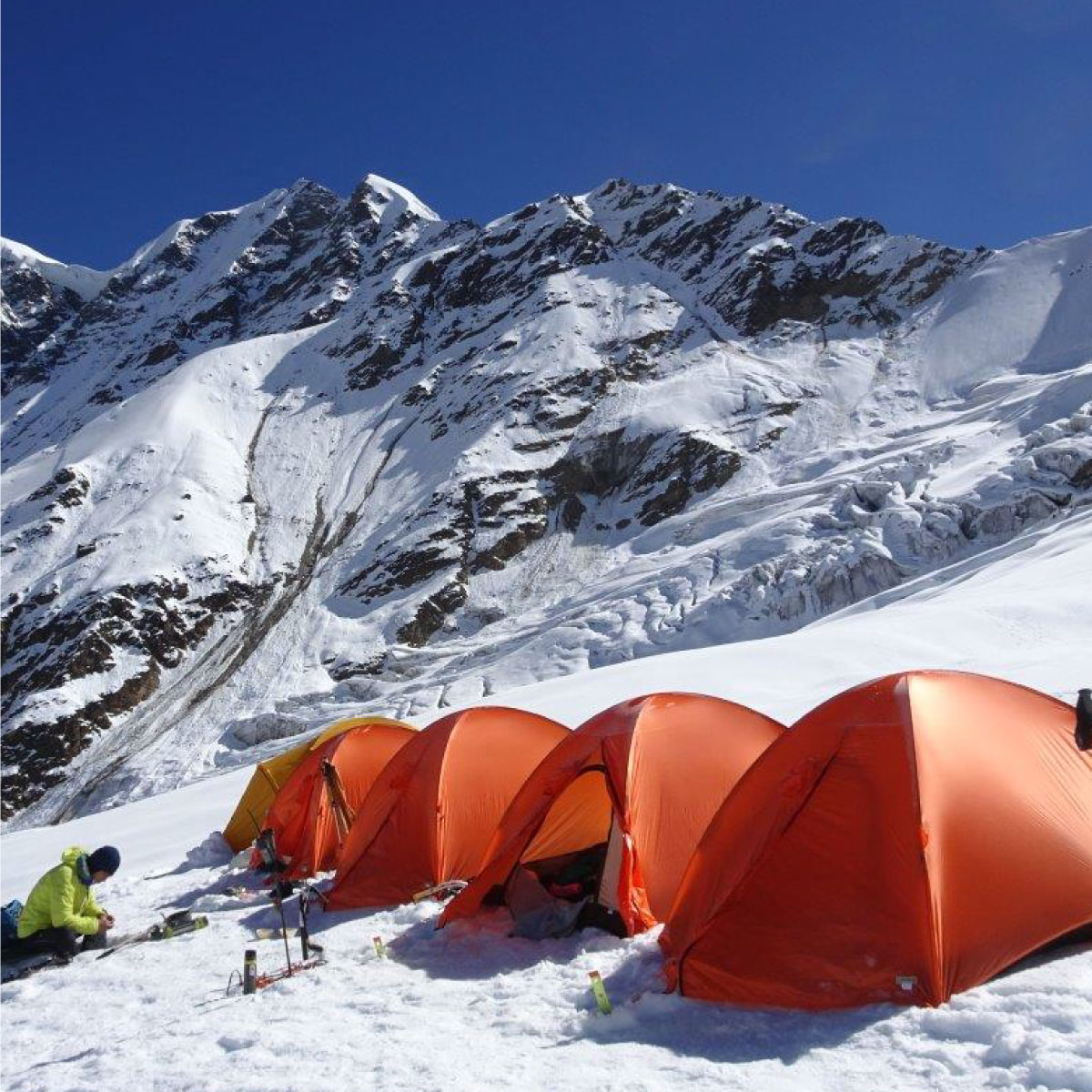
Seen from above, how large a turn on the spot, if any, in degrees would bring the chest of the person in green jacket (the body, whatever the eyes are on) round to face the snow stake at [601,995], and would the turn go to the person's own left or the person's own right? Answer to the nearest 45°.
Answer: approximately 45° to the person's own right

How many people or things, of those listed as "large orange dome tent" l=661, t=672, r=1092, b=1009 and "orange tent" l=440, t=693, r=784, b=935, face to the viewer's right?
0

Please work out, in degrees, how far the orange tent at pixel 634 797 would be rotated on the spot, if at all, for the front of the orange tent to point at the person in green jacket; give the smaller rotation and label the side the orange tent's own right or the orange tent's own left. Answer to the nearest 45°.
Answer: approximately 45° to the orange tent's own right

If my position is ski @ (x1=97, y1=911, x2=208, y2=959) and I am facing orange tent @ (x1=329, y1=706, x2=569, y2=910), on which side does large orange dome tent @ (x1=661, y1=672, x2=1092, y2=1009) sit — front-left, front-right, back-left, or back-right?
front-right

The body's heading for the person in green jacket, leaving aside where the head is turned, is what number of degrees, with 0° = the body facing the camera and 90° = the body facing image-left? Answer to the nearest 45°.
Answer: approximately 270°

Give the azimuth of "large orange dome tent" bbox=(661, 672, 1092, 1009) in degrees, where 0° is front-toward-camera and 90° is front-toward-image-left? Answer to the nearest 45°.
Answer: approximately 45°

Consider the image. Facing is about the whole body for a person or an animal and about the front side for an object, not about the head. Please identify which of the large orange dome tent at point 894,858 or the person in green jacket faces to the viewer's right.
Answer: the person in green jacket

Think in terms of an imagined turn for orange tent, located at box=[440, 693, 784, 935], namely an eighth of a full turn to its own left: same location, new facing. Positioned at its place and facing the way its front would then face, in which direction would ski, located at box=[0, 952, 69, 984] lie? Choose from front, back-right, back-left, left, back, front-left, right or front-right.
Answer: right

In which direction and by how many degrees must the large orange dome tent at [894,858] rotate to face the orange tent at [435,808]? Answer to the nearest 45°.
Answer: approximately 90° to its right

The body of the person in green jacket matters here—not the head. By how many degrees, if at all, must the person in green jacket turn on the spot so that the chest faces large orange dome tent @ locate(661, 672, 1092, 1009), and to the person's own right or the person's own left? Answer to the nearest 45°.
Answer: approximately 45° to the person's own right

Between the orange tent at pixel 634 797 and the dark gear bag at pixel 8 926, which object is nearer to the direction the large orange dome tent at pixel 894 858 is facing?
the dark gear bag
